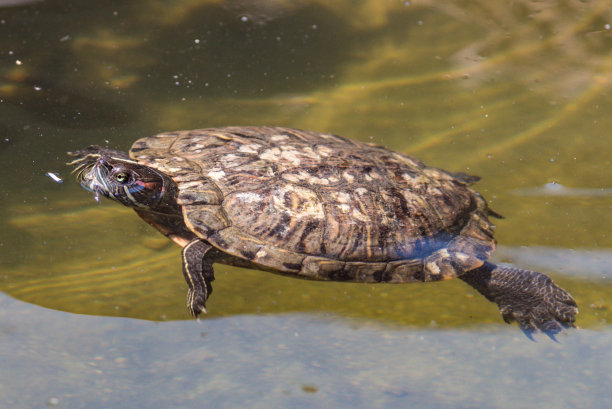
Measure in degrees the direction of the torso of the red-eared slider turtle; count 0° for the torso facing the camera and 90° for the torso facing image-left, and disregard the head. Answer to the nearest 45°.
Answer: approximately 90°
